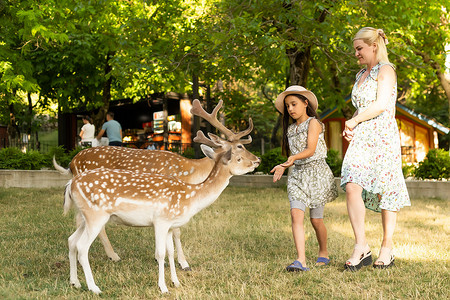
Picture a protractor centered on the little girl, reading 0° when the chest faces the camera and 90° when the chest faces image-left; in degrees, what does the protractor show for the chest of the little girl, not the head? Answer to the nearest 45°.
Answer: approximately 45°

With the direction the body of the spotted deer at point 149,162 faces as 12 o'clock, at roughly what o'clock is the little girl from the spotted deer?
The little girl is roughly at 1 o'clock from the spotted deer.

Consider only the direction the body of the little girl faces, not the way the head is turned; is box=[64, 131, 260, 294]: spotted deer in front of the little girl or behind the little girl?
in front

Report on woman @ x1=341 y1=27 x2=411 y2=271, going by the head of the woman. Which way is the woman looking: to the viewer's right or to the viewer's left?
to the viewer's left

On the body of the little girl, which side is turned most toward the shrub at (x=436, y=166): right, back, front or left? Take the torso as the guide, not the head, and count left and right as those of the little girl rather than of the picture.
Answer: back

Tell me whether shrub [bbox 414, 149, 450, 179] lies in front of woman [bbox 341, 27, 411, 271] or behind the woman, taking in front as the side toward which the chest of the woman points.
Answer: behind

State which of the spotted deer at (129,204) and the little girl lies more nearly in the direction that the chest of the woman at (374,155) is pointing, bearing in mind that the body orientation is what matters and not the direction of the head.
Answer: the spotted deer

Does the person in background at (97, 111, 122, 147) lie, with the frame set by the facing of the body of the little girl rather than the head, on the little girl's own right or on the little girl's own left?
on the little girl's own right

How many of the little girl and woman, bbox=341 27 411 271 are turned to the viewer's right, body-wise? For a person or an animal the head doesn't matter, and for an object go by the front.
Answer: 0

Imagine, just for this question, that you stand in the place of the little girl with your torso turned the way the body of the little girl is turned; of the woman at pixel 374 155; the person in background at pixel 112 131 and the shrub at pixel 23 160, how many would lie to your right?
2

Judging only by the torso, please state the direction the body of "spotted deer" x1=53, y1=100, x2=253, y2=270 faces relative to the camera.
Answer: to the viewer's right

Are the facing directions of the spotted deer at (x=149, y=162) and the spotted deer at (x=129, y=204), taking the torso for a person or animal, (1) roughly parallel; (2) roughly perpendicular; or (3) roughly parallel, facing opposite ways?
roughly parallel

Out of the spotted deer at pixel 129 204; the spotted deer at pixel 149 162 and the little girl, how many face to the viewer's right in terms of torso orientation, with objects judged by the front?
2

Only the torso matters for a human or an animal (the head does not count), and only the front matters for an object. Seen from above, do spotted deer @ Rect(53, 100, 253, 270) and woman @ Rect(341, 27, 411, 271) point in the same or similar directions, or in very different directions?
very different directions

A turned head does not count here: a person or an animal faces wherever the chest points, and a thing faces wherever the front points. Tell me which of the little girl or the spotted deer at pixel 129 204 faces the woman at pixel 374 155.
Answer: the spotted deer

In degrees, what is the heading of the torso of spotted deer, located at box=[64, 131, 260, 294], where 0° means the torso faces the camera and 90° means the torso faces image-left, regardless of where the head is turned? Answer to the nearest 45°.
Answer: approximately 270°
